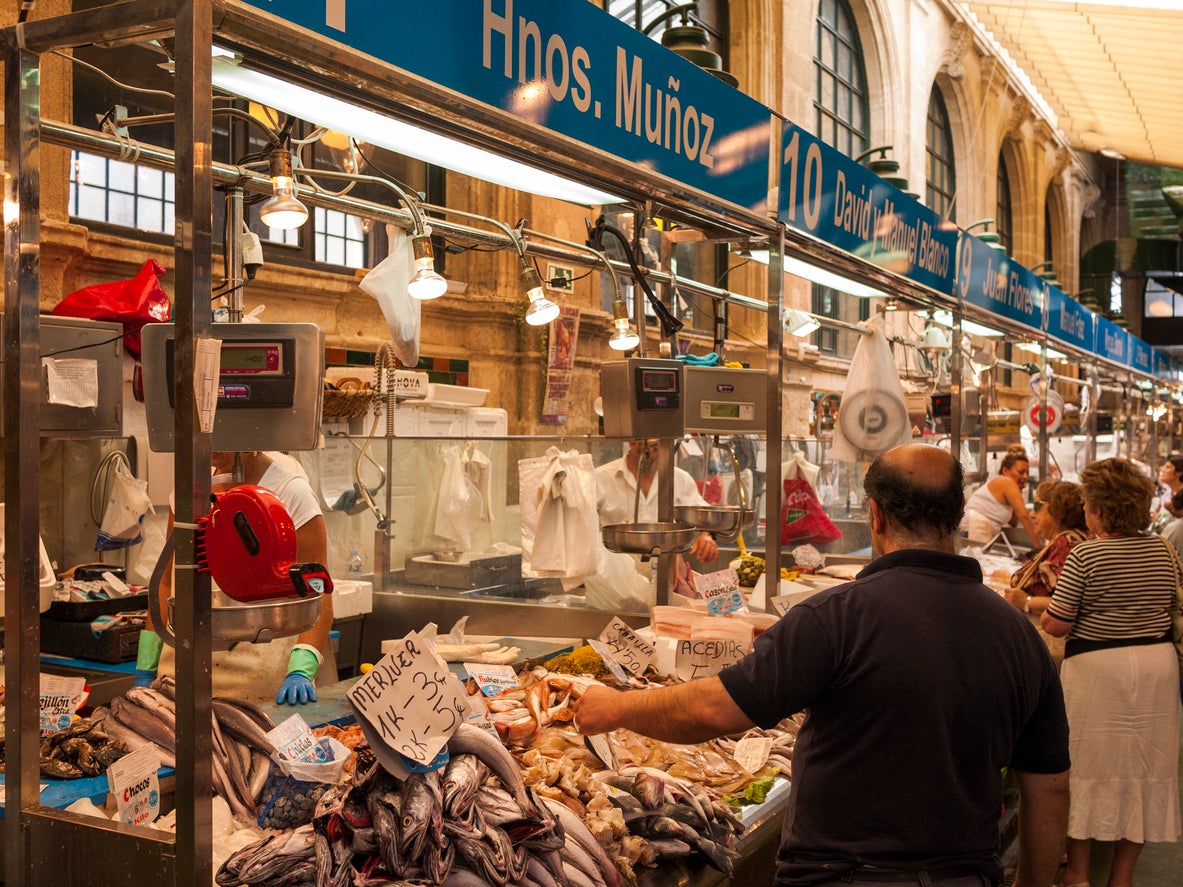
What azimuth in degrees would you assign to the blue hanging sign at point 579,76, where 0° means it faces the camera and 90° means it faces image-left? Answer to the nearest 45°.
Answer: approximately 315°

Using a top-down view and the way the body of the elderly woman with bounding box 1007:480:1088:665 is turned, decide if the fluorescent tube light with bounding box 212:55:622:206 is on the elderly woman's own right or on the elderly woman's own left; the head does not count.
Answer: on the elderly woman's own left

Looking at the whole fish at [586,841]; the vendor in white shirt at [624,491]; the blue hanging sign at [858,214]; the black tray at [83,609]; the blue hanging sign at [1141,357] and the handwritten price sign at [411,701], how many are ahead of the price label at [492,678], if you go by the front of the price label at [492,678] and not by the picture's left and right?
2

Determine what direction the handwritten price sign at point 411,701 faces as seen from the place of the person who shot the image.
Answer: facing the viewer

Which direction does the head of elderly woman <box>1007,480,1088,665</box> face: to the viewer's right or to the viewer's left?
to the viewer's left

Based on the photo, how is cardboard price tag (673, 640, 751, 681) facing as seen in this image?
toward the camera

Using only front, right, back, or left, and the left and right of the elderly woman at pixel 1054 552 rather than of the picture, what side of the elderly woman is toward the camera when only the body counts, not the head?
left

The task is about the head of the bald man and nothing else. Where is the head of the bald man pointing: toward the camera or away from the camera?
away from the camera

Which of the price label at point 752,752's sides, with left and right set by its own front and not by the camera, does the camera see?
front

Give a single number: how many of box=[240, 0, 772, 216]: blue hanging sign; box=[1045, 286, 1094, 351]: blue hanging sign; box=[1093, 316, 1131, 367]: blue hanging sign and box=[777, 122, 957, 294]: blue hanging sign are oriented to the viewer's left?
0

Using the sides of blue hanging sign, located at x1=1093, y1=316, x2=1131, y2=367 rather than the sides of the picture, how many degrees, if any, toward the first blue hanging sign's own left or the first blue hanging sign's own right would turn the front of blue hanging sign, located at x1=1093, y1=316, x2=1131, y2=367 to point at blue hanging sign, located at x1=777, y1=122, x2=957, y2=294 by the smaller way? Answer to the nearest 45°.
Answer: approximately 45° to the first blue hanging sign's own right
